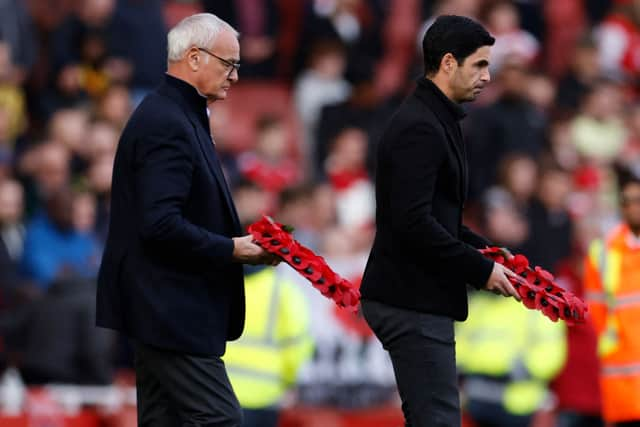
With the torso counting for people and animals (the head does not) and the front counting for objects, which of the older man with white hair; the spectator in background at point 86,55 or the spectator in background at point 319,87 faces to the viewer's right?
the older man with white hair

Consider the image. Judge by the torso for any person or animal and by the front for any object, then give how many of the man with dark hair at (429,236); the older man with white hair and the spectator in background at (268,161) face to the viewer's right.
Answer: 2

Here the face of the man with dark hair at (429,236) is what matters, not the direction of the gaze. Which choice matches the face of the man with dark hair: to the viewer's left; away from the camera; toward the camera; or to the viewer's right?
to the viewer's right

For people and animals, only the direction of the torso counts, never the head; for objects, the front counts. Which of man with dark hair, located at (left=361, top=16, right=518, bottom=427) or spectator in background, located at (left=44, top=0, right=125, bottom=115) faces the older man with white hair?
the spectator in background

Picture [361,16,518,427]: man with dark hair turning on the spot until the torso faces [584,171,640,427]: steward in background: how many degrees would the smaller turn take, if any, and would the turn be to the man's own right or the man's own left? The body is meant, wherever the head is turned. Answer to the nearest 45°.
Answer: approximately 45° to the man's own left

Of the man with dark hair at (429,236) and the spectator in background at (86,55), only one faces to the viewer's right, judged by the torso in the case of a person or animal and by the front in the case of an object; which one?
the man with dark hair

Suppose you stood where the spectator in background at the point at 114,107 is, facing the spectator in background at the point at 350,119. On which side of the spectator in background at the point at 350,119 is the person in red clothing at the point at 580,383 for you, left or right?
right

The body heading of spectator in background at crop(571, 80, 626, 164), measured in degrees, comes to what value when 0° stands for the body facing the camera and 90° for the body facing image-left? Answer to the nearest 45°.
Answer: approximately 0°

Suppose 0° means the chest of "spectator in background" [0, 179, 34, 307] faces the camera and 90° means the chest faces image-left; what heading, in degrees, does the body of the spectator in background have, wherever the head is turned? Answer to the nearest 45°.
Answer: approximately 0°
